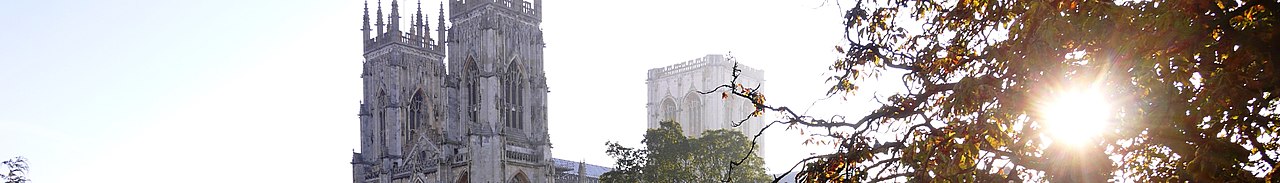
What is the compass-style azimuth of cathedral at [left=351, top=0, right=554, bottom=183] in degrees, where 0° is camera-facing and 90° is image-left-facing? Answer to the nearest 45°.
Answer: approximately 45°
